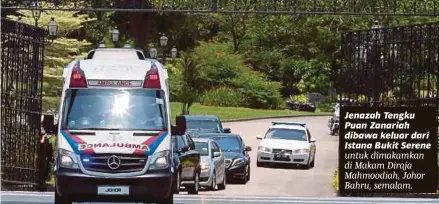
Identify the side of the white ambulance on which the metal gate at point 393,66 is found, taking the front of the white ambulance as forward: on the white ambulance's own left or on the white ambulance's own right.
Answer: on the white ambulance's own left

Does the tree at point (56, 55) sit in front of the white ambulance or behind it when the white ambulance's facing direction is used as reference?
behind

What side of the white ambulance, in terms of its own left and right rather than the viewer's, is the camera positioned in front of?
front

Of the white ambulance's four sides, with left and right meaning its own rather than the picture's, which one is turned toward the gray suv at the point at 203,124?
back

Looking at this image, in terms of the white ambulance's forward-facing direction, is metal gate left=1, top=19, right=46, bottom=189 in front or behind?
behind

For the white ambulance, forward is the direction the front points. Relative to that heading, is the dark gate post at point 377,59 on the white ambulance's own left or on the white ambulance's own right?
on the white ambulance's own left
